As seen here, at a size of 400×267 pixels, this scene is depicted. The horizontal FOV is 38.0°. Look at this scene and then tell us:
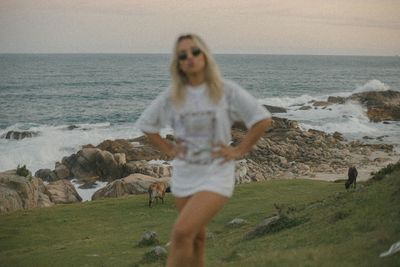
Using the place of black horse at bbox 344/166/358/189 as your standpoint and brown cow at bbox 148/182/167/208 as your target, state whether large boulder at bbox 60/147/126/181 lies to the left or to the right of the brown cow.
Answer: right

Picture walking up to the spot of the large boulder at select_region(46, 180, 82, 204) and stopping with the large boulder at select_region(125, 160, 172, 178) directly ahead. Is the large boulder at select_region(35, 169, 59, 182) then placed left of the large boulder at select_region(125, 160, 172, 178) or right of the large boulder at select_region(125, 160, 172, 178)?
left

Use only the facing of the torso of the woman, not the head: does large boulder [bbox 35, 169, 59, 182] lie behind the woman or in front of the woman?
behind

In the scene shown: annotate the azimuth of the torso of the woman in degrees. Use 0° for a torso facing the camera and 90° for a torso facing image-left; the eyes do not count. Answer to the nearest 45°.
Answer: approximately 0°

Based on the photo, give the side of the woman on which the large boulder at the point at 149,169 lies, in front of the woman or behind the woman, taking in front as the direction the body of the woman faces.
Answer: behind

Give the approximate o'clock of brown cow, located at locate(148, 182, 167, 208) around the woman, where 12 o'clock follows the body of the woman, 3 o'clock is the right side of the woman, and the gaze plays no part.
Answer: The brown cow is roughly at 6 o'clock from the woman.

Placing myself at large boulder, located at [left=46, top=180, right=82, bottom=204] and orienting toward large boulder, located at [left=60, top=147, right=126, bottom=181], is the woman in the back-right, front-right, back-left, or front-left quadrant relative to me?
back-right

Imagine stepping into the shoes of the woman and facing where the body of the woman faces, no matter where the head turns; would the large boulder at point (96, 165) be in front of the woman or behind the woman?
behind

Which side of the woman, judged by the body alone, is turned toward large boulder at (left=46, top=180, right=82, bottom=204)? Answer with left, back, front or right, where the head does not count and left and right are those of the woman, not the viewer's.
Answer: back

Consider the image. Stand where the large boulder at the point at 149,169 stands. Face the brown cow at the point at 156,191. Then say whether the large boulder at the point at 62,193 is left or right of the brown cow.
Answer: right

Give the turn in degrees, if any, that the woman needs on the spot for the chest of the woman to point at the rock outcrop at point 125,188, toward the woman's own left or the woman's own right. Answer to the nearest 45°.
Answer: approximately 180°
